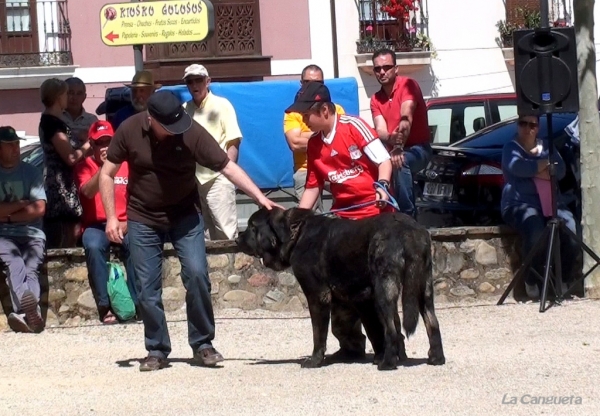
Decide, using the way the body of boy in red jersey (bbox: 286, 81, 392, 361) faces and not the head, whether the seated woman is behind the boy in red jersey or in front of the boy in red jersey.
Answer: behind

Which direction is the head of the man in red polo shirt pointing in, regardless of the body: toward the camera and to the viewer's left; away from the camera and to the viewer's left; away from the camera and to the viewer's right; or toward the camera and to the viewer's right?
toward the camera and to the viewer's left

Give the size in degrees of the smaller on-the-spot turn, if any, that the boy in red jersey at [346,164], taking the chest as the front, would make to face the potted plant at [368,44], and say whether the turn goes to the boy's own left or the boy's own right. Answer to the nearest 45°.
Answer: approximately 135° to the boy's own right

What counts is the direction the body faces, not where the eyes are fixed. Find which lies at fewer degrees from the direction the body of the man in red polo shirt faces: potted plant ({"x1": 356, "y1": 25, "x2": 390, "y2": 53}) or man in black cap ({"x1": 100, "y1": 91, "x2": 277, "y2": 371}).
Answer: the man in black cap

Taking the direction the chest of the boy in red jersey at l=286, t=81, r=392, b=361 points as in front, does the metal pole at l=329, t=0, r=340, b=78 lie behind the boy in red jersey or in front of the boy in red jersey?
behind

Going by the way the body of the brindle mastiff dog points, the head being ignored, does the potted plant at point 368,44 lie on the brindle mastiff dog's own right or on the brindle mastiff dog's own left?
on the brindle mastiff dog's own right

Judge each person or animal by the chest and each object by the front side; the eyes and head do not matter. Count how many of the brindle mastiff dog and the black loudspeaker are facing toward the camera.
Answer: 1

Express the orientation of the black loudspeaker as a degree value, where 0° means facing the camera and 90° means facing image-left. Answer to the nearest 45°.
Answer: approximately 0°

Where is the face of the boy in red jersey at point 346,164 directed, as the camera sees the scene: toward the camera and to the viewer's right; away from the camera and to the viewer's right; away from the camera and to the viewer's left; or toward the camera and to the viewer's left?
toward the camera and to the viewer's left

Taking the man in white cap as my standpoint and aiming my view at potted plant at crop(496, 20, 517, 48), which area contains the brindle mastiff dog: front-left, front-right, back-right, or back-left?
back-right

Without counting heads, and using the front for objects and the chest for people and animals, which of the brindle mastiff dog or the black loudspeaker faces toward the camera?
the black loudspeaker

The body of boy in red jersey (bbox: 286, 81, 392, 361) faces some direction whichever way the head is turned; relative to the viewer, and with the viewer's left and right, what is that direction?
facing the viewer and to the left of the viewer

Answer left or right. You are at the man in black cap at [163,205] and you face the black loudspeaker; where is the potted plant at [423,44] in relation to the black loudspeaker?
left
